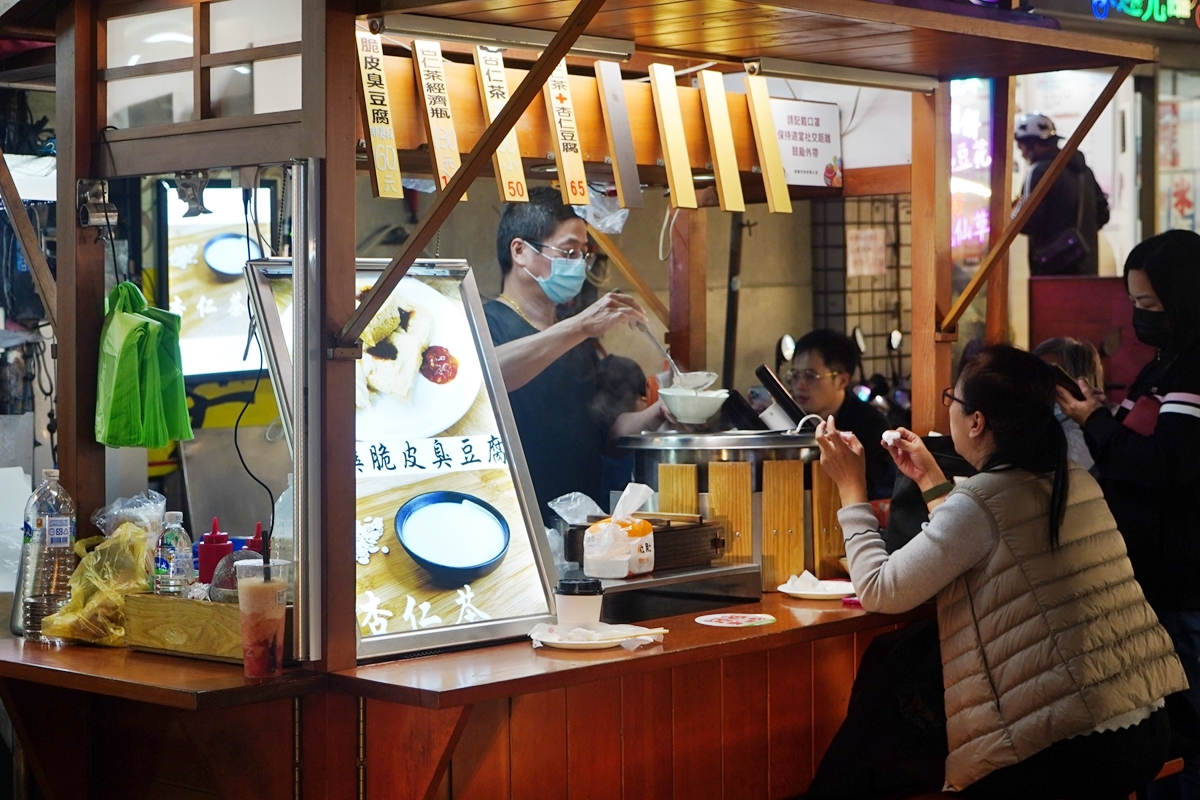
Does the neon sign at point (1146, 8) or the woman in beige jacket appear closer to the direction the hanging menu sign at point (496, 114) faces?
the woman in beige jacket

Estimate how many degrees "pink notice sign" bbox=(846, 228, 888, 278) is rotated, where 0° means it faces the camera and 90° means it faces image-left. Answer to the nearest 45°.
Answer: approximately 0°

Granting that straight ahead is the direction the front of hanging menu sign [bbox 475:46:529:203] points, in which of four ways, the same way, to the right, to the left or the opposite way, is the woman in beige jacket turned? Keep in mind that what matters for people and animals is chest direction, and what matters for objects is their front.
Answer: the opposite way

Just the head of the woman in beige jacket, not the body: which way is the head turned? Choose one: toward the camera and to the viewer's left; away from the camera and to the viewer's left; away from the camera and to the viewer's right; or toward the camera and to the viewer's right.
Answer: away from the camera and to the viewer's left

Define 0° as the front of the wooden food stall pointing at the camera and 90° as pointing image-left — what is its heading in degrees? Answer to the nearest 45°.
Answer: approximately 315°

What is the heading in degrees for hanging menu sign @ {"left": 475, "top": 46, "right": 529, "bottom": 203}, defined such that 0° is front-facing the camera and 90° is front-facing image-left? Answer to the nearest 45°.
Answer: approximately 315°

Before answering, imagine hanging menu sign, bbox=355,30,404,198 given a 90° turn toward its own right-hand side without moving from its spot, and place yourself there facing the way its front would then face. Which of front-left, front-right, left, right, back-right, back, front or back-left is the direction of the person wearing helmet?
back-right
